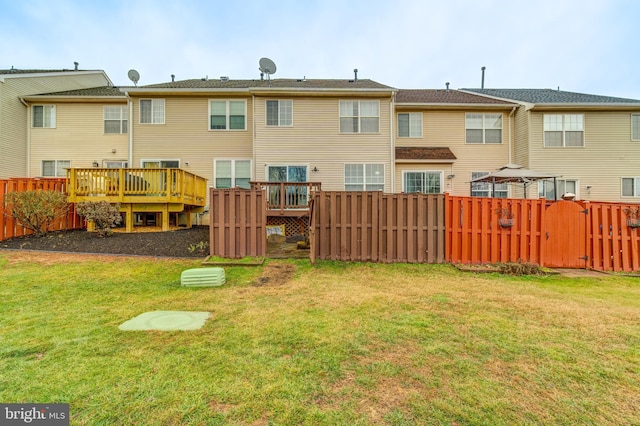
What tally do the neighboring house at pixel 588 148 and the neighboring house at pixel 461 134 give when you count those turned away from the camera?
2

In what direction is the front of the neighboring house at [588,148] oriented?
away from the camera

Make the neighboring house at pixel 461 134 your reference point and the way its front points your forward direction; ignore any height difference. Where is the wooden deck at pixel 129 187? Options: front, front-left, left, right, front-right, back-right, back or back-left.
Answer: back-left

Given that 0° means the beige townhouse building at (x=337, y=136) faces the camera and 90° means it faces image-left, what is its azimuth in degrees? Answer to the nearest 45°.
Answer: approximately 180°

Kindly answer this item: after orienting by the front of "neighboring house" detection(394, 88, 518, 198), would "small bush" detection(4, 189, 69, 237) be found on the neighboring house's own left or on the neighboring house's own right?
on the neighboring house's own left

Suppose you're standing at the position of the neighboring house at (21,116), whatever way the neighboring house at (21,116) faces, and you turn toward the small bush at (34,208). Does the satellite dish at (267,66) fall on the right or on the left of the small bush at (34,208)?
left

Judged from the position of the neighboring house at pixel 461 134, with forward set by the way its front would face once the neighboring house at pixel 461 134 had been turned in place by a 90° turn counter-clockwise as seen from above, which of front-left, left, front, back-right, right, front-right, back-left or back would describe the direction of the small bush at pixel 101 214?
front-left

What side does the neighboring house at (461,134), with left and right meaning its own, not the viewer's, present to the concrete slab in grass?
back

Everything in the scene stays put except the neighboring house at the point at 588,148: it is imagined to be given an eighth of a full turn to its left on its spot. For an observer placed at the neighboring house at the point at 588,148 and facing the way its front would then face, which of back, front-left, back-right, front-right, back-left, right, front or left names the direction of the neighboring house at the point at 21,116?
left

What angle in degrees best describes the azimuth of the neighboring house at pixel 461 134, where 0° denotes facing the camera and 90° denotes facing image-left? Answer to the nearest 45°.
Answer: approximately 180°
